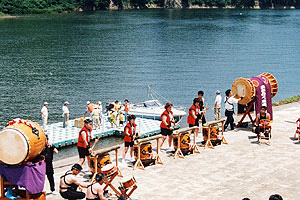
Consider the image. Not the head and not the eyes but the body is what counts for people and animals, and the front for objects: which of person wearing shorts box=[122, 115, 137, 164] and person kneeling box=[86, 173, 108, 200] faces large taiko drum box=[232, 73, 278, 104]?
the person kneeling

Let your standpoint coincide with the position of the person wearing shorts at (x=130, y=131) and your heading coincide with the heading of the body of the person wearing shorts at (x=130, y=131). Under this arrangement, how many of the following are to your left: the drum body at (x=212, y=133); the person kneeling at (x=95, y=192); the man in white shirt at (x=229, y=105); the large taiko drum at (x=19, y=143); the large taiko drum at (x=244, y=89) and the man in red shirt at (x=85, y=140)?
3

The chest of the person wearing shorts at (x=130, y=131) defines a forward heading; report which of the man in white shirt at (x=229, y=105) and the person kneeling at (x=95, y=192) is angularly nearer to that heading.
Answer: the person kneeling

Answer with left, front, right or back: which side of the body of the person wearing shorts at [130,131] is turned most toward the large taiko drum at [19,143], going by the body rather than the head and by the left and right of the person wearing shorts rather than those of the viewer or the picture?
right

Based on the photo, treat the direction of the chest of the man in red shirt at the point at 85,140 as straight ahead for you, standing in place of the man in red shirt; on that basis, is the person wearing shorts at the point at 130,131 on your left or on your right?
on your left

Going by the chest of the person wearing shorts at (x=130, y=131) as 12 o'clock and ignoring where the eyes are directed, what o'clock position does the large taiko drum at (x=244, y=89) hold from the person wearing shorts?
The large taiko drum is roughly at 9 o'clock from the person wearing shorts.

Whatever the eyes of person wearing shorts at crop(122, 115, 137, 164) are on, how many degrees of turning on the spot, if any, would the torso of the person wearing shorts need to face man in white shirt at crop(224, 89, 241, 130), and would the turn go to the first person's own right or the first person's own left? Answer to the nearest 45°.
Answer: approximately 90° to the first person's own left

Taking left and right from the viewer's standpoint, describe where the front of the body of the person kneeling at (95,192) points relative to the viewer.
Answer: facing away from the viewer and to the right of the viewer

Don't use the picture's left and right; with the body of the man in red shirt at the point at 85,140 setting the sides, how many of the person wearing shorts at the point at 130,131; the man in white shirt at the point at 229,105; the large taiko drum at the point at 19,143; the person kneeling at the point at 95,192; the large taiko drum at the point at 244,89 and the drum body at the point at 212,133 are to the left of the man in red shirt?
4

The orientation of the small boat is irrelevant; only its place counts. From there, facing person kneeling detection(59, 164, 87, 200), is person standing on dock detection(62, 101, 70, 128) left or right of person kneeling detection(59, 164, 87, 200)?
right

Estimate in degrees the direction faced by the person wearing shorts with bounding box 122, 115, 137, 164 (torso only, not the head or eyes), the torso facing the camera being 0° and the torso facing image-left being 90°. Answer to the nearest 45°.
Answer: approximately 315°

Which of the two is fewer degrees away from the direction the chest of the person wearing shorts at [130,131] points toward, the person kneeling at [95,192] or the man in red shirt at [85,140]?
the person kneeling

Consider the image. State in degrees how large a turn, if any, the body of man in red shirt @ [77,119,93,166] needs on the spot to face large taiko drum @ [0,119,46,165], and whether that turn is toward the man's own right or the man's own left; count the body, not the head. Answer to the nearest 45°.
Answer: approximately 90° to the man's own right
